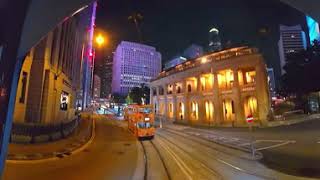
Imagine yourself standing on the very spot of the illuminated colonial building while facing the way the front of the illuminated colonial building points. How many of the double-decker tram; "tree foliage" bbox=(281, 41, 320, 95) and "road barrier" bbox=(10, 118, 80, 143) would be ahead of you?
2

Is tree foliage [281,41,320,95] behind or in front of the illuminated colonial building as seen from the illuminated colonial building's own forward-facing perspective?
behind

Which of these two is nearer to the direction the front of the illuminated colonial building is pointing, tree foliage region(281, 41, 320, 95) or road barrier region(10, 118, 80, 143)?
the road barrier

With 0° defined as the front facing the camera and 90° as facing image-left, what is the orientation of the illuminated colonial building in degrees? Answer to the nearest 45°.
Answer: approximately 45°

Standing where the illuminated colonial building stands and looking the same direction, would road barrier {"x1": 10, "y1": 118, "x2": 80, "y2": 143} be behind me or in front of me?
in front

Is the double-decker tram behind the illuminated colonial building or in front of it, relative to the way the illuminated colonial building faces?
in front

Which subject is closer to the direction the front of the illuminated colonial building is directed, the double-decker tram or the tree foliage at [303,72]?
the double-decker tram
